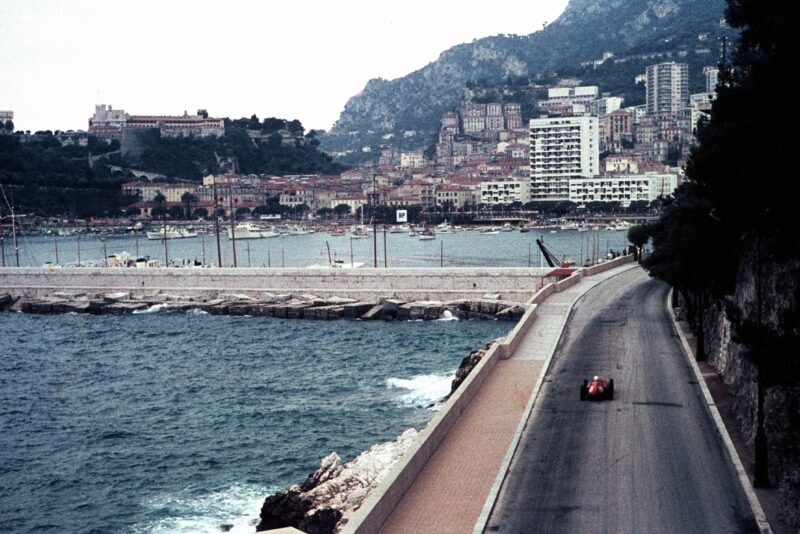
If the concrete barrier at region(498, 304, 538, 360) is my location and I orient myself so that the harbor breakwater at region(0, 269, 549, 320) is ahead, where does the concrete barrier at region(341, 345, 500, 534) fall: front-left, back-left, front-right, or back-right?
back-left

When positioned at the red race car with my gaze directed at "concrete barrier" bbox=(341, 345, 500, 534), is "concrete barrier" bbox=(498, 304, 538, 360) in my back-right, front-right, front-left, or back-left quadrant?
back-right

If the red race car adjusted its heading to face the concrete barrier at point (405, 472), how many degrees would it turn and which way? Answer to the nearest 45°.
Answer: approximately 135° to its left

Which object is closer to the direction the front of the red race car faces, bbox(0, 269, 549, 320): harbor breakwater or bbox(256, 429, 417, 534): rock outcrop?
the harbor breakwater

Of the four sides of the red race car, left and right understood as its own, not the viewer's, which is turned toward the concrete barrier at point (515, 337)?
front

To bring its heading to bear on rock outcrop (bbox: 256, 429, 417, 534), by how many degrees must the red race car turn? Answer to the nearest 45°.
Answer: approximately 135° to its left

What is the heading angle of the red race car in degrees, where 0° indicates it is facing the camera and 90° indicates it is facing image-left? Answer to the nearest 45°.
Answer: approximately 180°
